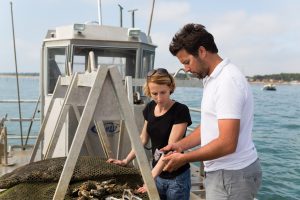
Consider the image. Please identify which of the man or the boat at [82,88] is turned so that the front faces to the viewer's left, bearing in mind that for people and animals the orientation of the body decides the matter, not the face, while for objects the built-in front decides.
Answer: the man

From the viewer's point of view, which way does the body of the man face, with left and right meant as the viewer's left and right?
facing to the left of the viewer

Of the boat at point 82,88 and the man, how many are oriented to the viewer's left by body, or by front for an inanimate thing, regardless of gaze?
1

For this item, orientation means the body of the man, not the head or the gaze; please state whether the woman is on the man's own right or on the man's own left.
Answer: on the man's own right

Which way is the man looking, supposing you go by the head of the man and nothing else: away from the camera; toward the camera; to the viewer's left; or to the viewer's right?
to the viewer's left

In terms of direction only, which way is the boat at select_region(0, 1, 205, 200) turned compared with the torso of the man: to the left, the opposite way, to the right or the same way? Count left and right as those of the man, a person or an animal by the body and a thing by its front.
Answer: to the left

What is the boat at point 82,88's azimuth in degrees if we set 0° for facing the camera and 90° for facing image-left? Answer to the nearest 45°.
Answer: approximately 0°

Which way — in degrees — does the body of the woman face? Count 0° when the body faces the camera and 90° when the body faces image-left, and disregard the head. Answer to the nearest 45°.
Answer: approximately 45°
